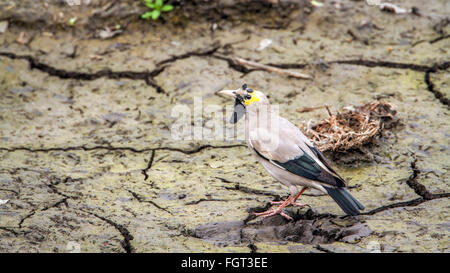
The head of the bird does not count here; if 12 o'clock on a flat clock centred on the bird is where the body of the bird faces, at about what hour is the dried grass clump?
The dried grass clump is roughly at 4 o'clock from the bird.

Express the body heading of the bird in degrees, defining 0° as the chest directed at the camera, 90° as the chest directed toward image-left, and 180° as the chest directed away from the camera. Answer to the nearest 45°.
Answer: approximately 90°

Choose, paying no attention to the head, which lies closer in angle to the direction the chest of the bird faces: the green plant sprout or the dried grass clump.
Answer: the green plant sprout

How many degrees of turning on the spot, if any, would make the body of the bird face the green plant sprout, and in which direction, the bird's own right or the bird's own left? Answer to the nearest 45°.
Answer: approximately 45° to the bird's own right
